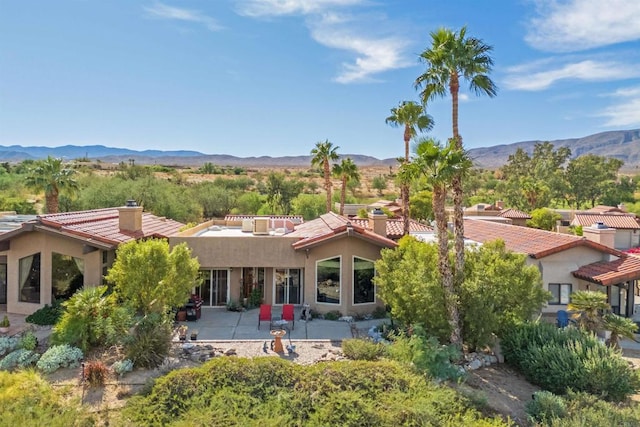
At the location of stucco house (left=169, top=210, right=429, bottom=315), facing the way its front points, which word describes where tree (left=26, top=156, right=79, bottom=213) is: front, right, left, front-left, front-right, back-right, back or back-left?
back-right

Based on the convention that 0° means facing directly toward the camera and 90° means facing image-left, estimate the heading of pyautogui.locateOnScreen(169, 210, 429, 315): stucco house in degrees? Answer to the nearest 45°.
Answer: approximately 0°

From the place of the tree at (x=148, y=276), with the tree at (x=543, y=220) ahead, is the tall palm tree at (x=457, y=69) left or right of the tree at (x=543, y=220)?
right

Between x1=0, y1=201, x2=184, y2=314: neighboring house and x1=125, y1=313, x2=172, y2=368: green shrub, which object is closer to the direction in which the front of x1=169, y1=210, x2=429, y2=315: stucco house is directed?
the green shrub

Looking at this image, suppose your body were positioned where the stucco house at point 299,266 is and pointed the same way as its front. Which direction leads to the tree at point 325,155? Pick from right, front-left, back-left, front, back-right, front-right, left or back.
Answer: back

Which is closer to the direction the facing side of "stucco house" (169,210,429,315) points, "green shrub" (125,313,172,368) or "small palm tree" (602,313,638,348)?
the green shrub

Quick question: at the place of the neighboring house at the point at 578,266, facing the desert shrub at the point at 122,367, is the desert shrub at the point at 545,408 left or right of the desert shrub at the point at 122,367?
left

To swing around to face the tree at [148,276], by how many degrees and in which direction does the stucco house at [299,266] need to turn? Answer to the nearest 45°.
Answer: approximately 45° to its right

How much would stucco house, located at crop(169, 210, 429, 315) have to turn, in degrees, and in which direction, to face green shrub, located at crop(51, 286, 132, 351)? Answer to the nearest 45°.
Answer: approximately 45° to its right

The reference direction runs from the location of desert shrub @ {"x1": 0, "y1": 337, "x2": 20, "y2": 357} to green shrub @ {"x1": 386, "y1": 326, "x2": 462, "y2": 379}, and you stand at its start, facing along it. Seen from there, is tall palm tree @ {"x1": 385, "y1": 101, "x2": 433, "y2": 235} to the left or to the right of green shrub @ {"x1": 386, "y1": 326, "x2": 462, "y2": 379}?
left

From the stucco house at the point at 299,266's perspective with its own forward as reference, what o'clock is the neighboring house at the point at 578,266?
The neighboring house is roughly at 9 o'clock from the stucco house.

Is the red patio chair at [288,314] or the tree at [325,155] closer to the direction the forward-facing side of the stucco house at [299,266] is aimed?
the red patio chair

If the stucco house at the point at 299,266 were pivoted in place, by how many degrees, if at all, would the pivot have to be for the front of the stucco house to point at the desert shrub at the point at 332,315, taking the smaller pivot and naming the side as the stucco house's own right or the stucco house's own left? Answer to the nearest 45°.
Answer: approximately 45° to the stucco house's own left
